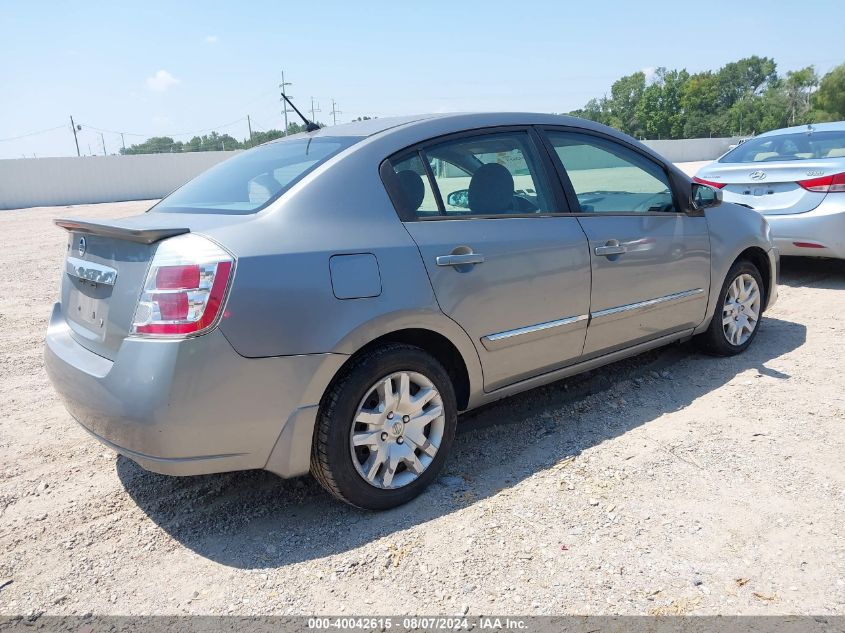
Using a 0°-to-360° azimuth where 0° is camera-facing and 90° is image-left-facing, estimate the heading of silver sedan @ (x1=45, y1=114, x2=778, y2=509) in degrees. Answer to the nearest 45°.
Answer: approximately 225°

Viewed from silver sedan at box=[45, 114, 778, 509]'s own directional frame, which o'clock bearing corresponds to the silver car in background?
The silver car in background is roughly at 12 o'clock from the silver sedan.

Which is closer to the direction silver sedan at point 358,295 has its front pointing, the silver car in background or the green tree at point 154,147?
the silver car in background

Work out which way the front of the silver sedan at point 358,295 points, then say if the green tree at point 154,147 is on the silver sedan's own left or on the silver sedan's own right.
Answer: on the silver sedan's own left
